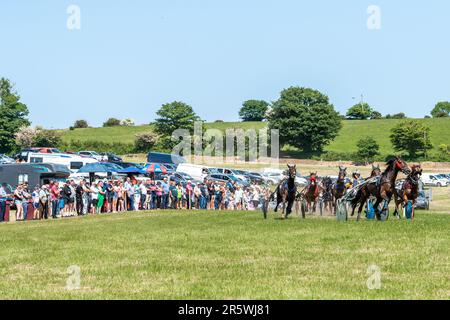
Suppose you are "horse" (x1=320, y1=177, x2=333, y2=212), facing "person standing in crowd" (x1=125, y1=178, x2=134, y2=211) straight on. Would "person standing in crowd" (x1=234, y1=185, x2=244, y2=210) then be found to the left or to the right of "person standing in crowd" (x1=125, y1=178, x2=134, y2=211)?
right

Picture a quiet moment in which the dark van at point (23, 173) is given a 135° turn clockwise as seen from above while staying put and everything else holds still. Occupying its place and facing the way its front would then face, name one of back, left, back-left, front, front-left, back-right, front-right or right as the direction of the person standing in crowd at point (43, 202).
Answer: front-left

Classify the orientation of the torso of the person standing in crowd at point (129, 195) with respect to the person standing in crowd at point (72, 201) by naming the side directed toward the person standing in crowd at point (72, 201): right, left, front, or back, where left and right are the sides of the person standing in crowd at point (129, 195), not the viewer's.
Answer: right

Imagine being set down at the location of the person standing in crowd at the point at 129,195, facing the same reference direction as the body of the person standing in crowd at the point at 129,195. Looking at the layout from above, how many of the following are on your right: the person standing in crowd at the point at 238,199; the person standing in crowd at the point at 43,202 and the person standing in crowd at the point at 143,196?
1

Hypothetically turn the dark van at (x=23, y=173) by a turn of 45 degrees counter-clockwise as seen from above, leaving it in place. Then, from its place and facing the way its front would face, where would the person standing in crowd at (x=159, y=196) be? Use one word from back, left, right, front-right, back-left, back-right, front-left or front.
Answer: right

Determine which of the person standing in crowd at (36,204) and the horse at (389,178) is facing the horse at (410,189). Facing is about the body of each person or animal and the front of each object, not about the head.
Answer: the person standing in crowd

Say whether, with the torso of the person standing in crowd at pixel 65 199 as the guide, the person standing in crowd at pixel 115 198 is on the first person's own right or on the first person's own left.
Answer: on the first person's own left

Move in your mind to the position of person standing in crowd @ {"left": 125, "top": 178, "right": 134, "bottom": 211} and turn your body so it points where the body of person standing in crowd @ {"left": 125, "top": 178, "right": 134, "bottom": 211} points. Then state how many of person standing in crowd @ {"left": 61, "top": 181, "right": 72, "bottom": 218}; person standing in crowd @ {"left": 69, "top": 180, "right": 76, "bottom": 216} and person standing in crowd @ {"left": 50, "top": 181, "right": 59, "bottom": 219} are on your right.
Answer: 3

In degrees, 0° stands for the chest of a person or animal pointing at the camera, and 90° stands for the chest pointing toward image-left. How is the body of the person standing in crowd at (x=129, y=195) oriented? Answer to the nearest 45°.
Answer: approximately 315°

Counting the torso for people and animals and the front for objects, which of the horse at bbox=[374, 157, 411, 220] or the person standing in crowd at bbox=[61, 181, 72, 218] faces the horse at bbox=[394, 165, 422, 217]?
the person standing in crowd

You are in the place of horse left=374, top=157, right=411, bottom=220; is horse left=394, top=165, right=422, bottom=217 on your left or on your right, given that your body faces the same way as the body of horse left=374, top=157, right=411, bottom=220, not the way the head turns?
on your left

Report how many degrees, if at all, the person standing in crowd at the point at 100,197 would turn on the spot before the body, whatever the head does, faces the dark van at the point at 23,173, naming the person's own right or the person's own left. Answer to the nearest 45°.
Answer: approximately 180°
